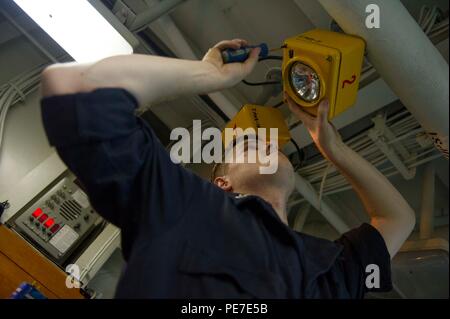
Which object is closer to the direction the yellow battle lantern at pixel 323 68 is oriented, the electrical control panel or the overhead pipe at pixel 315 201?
the electrical control panel

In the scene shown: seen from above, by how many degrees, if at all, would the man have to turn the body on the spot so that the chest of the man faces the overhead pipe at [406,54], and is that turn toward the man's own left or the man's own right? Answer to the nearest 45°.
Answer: approximately 45° to the man's own left

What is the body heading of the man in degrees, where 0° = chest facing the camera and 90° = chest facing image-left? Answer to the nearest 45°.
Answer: approximately 315°

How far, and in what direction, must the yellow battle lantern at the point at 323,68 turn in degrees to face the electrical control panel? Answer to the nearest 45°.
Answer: approximately 45° to its right

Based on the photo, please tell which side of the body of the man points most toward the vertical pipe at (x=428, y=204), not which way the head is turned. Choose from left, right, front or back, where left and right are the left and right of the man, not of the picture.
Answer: left
